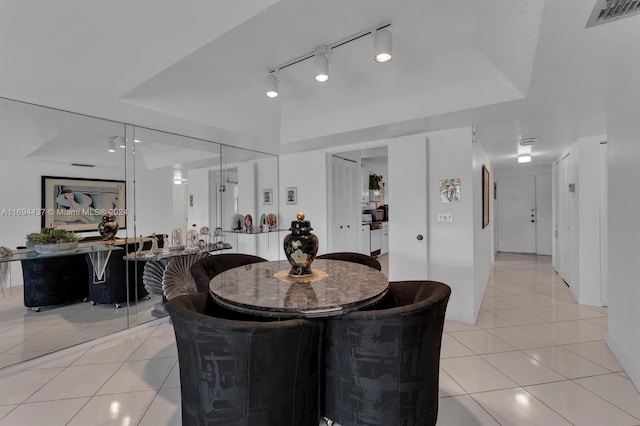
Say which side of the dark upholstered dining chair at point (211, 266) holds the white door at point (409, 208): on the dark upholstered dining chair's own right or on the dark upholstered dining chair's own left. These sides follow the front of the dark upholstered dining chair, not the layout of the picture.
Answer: on the dark upholstered dining chair's own left

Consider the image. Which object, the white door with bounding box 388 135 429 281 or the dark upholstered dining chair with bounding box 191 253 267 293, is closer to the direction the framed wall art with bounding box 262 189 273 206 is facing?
the dark upholstered dining chair

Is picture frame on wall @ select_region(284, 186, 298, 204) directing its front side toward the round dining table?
yes

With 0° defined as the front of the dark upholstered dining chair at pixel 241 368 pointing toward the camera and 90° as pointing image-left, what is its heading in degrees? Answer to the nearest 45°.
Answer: approximately 225°

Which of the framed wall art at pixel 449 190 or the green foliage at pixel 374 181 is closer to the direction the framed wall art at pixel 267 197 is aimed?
the framed wall art

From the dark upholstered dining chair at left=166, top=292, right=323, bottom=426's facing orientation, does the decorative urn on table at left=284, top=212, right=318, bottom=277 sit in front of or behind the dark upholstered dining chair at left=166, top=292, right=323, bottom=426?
in front
